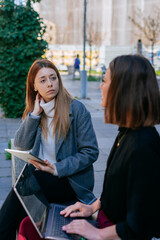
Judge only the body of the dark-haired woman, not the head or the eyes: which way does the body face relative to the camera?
to the viewer's left

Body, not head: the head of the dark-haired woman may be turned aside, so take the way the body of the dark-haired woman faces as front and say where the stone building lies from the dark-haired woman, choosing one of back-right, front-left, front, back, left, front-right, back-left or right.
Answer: right

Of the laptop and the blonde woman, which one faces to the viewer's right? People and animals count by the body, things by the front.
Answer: the laptop

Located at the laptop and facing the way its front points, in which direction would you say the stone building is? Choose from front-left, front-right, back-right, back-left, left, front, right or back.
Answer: left

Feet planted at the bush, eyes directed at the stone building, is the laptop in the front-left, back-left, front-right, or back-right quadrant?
back-right

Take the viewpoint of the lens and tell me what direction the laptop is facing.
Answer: facing to the right of the viewer

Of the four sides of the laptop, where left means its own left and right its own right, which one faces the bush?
left

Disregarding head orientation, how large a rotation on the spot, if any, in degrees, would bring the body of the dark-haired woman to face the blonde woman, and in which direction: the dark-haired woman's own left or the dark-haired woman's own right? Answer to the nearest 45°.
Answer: approximately 45° to the dark-haired woman's own right

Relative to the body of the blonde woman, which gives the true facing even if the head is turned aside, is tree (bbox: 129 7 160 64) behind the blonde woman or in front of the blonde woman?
behind
